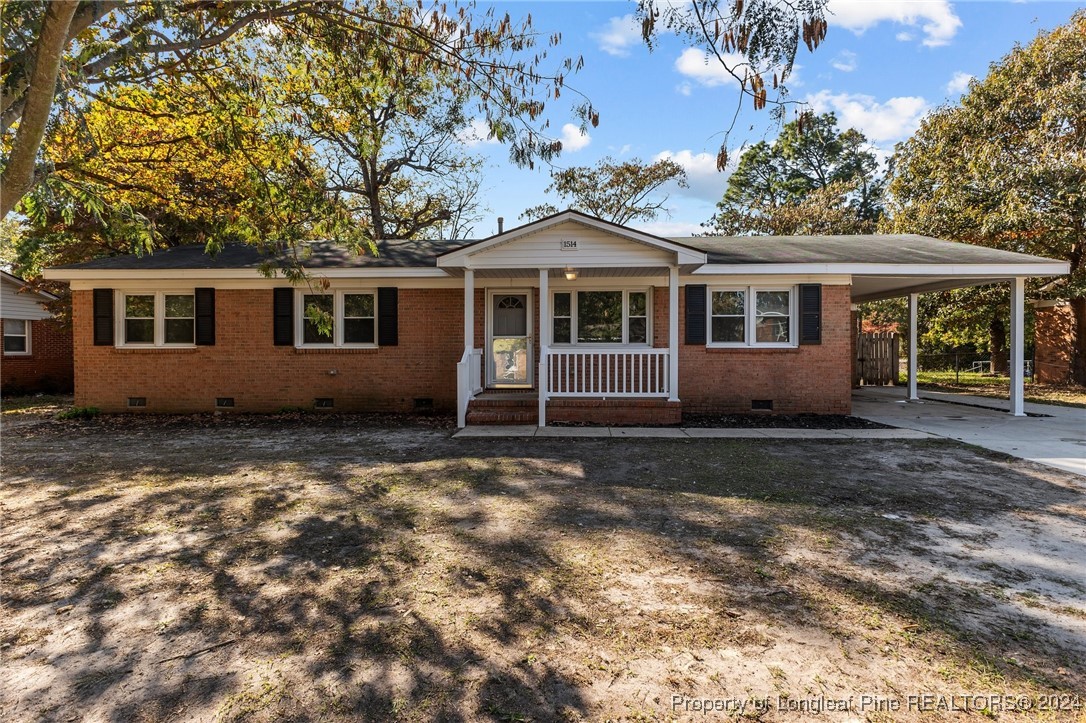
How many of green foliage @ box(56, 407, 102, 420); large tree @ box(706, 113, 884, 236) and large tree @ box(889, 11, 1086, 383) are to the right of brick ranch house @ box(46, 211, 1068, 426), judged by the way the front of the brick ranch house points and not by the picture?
1

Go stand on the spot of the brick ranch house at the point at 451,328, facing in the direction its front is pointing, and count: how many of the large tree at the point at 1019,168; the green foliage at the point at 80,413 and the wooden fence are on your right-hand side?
1

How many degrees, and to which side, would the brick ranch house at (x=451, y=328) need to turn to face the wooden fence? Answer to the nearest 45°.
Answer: approximately 135° to its left

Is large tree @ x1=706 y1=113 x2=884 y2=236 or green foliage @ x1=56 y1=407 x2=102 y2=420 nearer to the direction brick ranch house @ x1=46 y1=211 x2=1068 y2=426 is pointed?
the green foliage

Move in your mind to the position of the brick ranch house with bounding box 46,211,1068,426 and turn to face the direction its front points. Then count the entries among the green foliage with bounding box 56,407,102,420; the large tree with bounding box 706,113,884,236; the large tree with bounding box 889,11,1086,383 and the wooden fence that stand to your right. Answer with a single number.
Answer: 1

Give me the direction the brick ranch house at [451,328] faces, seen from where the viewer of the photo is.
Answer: facing the viewer

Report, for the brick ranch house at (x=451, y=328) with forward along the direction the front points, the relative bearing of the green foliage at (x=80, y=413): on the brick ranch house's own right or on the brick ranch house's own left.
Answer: on the brick ranch house's own right

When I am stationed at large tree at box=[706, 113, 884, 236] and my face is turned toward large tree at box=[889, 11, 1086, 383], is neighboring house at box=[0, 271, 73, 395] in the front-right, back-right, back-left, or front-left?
front-right

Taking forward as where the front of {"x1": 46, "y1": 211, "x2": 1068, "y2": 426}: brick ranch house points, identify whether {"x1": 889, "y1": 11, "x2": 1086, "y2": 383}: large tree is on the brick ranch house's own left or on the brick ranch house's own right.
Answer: on the brick ranch house's own left

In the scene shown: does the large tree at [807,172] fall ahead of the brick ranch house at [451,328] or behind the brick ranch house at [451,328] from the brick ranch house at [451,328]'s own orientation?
behind
